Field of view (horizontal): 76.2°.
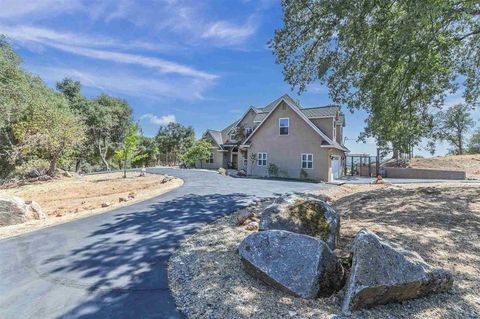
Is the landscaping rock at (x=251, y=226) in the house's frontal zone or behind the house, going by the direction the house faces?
frontal zone

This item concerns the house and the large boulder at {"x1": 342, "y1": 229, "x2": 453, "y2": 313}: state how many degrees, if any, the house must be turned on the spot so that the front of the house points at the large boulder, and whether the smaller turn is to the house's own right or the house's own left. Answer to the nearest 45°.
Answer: approximately 45° to the house's own left

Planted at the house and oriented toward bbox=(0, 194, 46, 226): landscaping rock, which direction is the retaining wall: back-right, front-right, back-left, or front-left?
back-left

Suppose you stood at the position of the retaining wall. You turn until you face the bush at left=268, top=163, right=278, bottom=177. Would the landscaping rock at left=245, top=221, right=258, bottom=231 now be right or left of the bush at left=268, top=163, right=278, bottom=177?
left

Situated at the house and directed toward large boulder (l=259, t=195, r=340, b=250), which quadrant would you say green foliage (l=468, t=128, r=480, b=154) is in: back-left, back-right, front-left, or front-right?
back-left

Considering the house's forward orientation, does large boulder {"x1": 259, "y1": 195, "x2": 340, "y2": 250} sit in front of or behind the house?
in front

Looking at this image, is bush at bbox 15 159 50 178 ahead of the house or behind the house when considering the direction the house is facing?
ahead

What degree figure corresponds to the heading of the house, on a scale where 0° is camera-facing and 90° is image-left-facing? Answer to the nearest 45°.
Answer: approximately 45°
